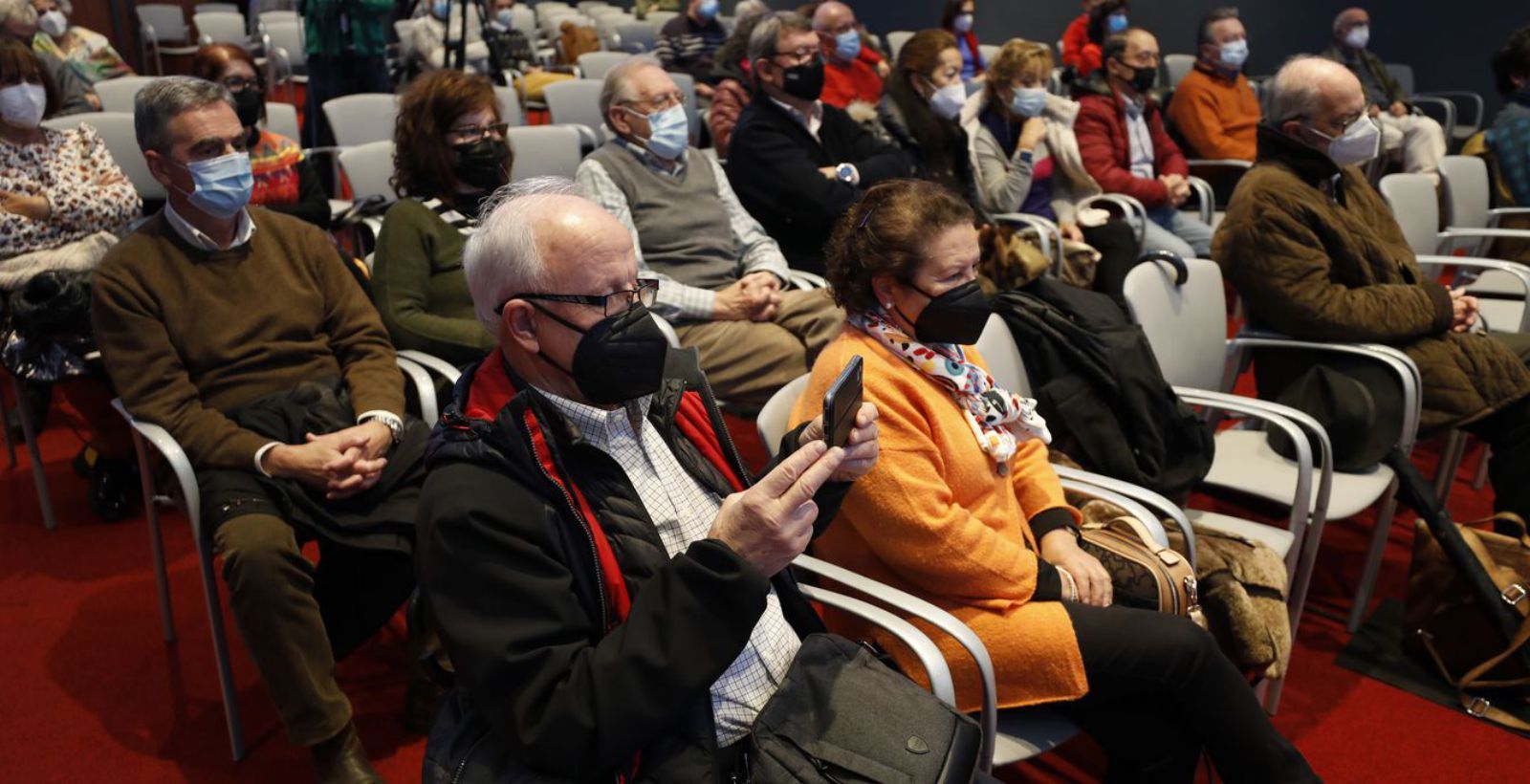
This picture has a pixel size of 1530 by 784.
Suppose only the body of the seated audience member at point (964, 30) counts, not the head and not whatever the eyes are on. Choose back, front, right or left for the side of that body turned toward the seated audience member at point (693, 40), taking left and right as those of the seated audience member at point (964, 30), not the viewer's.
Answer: right

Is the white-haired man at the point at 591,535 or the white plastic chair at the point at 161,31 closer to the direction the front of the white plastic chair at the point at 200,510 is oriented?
the white-haired man

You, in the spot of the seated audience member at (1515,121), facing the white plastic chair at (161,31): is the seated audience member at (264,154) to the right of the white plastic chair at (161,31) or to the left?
left

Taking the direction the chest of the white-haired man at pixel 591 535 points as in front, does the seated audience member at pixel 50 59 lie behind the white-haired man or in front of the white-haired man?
behind

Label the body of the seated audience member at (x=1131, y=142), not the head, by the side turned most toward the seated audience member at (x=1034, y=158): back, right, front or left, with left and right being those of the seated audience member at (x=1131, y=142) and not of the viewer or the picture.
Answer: right
